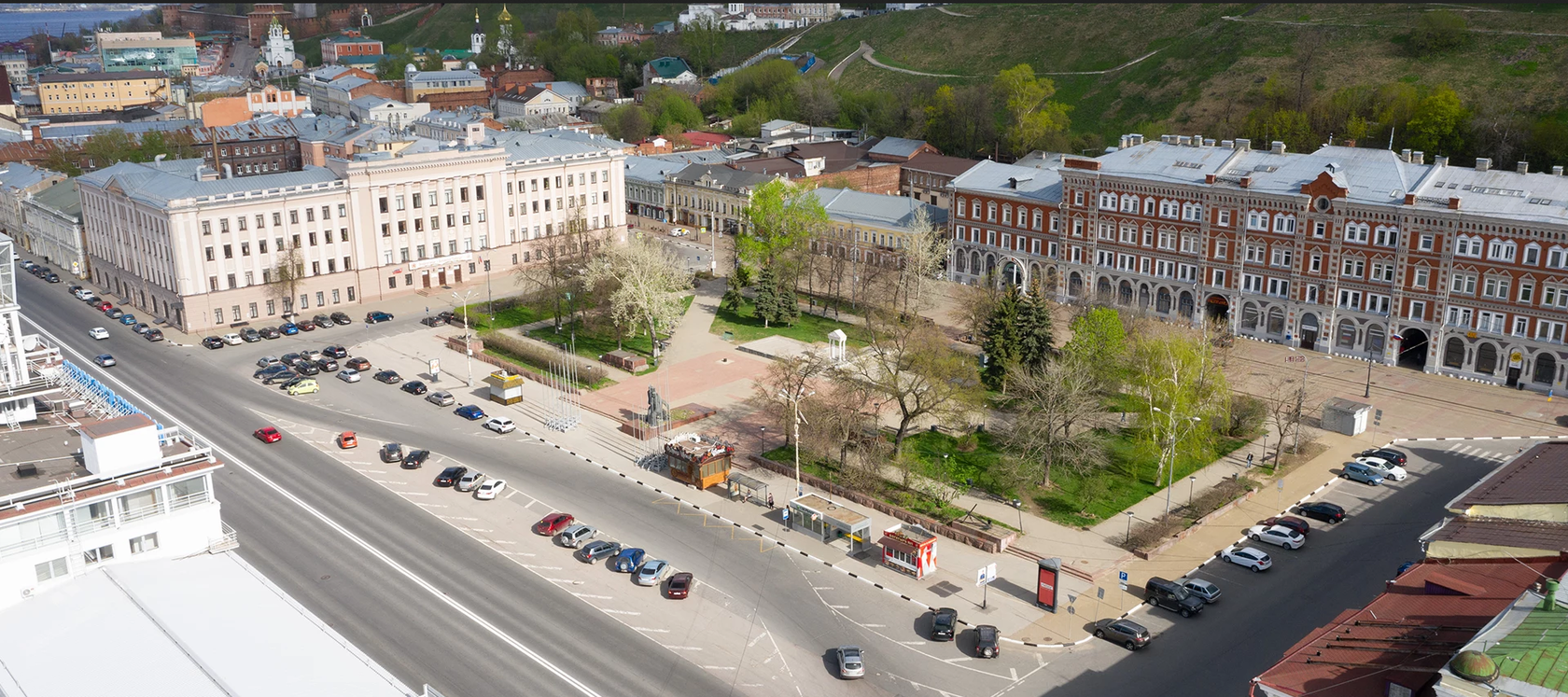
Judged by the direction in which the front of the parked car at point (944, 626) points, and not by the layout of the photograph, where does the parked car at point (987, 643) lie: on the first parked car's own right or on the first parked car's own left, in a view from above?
on the first parked car's own right

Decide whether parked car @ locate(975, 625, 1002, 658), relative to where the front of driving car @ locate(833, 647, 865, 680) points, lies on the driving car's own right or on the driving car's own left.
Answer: on the driving car's own right

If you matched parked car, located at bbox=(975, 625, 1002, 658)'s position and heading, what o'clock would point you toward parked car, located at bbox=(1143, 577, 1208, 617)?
parked car, located at bbox=(1143, 577, 1208, 617) is roughly at 2 o'clock from parked car, located at bbox=(975, 625, 1002, 658).

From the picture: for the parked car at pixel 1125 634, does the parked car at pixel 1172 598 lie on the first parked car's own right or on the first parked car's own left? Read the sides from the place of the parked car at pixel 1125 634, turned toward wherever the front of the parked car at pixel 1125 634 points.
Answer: on the first parked car's own right

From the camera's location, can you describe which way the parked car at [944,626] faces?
facing away from the viewer

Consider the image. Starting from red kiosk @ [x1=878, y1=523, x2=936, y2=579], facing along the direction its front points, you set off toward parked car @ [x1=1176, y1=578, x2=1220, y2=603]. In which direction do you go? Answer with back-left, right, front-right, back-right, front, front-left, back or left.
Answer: back-left

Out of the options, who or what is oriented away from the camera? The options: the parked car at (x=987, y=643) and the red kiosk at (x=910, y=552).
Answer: the parked car

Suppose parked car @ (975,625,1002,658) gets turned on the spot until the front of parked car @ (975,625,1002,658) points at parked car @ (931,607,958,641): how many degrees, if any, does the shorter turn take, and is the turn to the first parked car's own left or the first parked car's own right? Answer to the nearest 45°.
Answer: approximately 45° to the first parked car's own left

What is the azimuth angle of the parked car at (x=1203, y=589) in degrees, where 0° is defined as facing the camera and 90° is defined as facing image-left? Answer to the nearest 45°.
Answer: approximately 135°

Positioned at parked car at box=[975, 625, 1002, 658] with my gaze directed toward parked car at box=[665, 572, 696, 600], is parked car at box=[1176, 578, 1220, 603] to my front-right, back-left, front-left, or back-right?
back-right

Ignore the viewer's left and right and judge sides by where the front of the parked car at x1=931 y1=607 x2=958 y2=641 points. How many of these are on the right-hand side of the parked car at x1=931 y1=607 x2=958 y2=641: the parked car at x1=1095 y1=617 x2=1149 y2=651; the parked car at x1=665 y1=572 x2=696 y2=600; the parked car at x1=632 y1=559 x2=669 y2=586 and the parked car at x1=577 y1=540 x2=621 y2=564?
1

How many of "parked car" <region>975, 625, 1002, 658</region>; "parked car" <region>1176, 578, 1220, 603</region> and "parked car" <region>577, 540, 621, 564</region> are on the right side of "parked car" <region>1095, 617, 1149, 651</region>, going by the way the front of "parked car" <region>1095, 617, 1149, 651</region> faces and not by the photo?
1

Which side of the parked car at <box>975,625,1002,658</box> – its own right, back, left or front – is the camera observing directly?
back

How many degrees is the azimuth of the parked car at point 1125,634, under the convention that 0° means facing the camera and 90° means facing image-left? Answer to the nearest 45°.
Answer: approximately 135°
